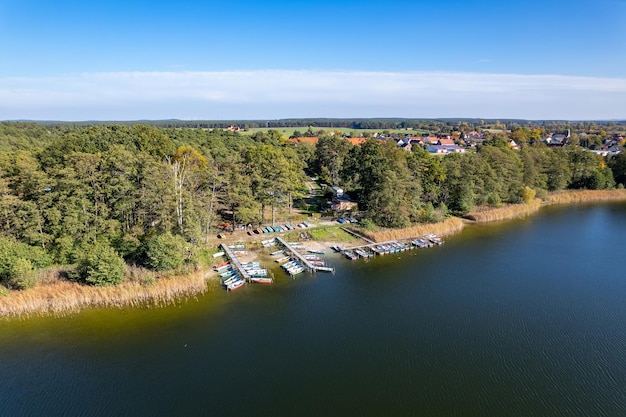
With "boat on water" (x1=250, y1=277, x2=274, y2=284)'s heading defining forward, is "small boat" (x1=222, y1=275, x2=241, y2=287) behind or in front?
in front

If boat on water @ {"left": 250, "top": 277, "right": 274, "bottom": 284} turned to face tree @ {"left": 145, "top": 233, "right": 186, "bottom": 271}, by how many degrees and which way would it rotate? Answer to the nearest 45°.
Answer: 0° — it already faces it

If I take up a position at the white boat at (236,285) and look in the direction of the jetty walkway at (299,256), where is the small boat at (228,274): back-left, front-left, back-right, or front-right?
front-left

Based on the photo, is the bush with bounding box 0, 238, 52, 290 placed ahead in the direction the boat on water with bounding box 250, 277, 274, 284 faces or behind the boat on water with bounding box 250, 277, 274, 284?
ahead

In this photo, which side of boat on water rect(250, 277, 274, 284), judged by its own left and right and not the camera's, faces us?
left

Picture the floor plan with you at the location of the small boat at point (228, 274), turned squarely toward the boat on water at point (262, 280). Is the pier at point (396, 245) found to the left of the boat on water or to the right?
left

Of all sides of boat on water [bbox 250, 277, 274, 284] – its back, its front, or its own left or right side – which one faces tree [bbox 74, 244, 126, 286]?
front

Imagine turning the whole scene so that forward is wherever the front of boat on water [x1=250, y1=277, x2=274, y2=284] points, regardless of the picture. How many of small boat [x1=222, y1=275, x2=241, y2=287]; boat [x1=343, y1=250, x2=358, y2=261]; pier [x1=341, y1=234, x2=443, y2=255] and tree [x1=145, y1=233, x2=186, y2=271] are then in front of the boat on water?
2
